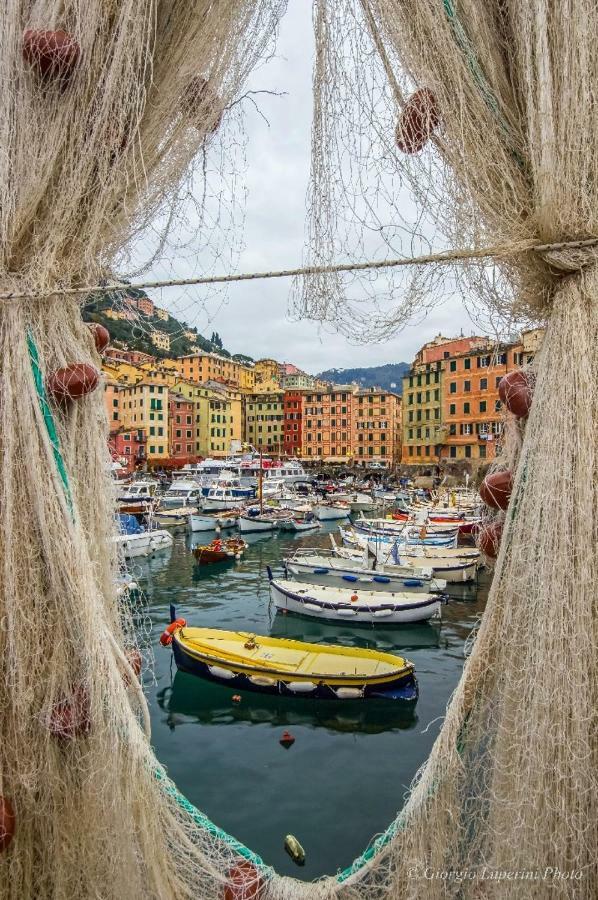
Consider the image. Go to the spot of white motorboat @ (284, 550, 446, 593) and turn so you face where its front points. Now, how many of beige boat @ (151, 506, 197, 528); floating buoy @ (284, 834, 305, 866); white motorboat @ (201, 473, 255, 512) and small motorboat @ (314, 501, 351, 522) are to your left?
1

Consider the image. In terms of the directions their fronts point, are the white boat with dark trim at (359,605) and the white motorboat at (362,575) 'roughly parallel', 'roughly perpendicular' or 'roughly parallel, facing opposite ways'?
roughly parallel

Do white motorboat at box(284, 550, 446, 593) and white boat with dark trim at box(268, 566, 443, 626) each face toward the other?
no

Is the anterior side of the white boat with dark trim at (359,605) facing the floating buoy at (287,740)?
no

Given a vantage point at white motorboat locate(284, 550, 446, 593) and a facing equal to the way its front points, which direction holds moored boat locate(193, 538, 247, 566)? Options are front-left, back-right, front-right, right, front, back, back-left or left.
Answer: front-right

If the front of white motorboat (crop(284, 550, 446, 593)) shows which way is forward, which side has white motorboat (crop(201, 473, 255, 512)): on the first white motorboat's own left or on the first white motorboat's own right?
on the first white motorboat's own right

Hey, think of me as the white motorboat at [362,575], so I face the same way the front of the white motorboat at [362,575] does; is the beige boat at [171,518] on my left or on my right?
on my right

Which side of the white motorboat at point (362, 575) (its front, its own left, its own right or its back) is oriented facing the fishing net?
left

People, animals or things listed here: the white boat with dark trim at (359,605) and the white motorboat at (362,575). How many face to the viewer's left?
2

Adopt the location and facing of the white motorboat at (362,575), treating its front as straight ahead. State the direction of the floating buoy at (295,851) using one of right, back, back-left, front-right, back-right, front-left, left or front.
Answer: left

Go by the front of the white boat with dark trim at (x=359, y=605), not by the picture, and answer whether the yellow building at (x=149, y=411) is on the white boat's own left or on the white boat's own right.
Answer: on the white boat's own right

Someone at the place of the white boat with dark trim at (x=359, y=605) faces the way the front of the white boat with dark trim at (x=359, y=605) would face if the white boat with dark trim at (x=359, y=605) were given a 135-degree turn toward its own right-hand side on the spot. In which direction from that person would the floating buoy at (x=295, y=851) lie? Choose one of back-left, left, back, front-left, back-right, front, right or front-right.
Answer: back-right

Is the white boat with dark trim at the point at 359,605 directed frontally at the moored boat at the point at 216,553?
no

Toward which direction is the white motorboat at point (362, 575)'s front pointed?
to the viewer's left

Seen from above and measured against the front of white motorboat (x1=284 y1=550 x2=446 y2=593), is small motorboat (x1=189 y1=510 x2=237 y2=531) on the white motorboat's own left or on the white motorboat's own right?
on the white motorboat's own right

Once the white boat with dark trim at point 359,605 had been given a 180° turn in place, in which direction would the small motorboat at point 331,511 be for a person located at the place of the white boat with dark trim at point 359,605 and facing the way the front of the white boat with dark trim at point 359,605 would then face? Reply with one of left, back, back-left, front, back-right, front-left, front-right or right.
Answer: left

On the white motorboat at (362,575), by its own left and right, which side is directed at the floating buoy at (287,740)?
left

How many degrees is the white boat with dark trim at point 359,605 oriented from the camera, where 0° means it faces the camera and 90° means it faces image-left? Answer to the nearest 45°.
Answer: approximately 90°
